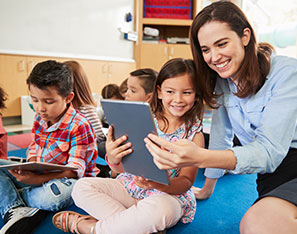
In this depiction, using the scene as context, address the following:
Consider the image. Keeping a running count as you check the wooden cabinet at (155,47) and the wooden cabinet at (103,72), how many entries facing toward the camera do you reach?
2

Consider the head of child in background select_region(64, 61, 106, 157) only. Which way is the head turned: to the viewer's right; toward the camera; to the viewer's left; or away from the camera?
away from the camera

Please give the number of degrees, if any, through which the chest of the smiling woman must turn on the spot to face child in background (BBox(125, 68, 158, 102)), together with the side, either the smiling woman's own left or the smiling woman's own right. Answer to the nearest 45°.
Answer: approximately 90° to the smiling woman's own right

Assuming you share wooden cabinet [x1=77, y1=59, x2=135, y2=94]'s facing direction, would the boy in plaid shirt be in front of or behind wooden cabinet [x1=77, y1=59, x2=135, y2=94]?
in front

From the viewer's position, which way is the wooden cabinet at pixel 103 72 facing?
facing the viewer

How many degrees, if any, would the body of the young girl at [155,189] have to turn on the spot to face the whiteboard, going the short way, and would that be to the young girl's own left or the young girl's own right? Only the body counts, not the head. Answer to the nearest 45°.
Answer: approximately 135° to the young girl's own right

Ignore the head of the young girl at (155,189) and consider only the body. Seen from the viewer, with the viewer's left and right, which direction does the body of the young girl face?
facing the viewer and to the left of the viewer

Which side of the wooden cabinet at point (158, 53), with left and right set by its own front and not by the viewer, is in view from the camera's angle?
front
